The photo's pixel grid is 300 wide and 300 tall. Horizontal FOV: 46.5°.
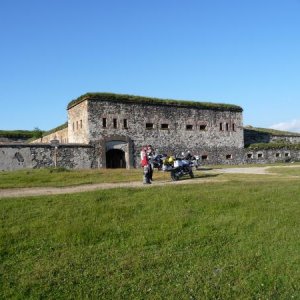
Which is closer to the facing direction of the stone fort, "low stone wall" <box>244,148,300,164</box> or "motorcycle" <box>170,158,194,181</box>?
the motorcycle

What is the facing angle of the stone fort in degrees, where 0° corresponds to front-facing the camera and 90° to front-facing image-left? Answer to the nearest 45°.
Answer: approximately 0°

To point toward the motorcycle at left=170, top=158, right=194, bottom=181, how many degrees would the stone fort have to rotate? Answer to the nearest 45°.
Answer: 0° — it already faces it

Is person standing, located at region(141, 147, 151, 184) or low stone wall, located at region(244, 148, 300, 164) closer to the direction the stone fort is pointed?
the person standing
